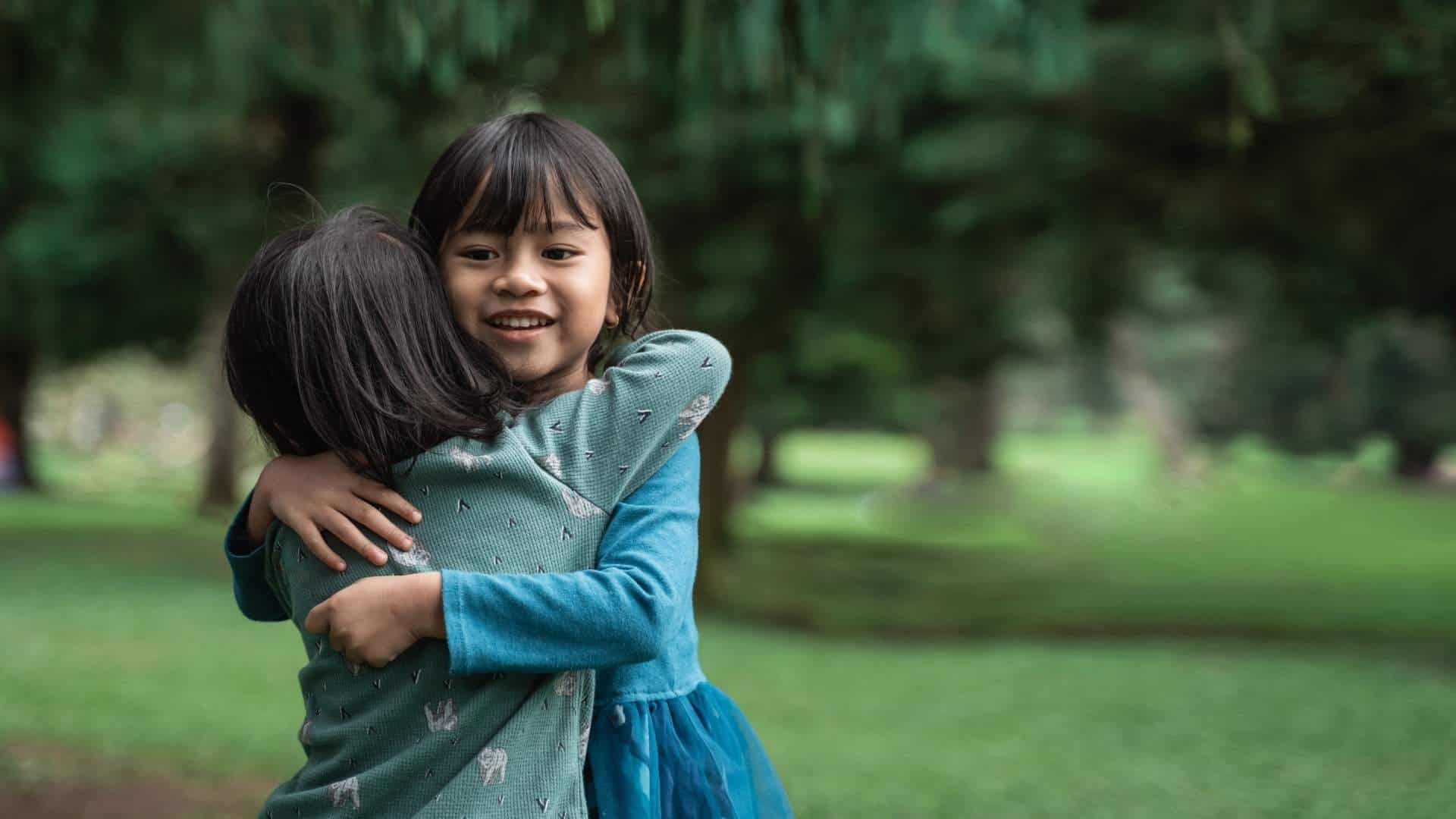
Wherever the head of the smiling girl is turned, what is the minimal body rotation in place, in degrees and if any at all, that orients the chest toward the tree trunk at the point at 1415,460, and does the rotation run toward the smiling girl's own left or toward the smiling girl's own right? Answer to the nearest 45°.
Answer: approximately 180°

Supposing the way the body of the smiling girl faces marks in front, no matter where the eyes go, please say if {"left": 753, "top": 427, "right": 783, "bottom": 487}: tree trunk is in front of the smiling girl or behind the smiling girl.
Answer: behind

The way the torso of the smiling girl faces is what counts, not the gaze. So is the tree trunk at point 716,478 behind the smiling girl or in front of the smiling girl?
behind

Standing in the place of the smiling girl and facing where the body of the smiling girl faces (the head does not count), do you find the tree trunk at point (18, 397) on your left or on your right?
on your right

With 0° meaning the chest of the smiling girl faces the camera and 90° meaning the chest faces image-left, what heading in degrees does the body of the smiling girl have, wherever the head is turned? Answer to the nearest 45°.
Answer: approximately 45°
